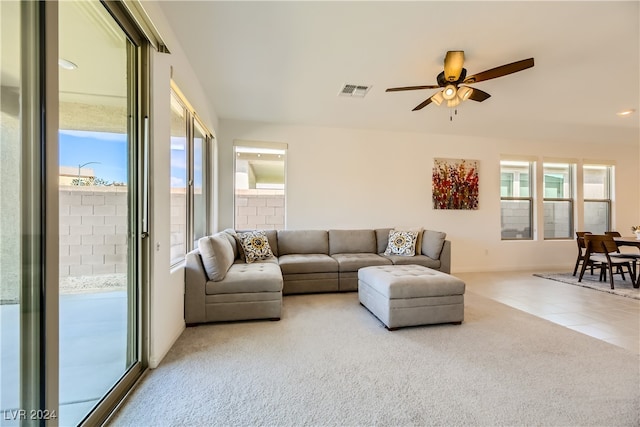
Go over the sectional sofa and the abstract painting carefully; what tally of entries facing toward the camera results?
2

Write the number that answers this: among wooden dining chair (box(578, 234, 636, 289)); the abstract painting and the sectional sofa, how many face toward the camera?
2

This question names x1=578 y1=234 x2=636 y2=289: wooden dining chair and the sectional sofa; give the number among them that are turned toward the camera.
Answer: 1

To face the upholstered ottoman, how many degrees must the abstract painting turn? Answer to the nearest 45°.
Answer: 0° — it already faces it

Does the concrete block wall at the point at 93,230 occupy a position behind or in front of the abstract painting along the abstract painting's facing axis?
in front

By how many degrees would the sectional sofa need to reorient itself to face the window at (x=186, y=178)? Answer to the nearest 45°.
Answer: approximately 45° to its right

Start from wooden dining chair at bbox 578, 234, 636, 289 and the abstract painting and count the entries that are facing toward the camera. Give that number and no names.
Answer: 1

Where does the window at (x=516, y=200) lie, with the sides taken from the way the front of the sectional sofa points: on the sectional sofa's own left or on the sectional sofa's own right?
on the sectional sofa's own left

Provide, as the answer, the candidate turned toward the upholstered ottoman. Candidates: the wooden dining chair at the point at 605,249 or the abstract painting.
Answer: the abstract painting

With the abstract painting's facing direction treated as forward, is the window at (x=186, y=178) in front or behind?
in front
